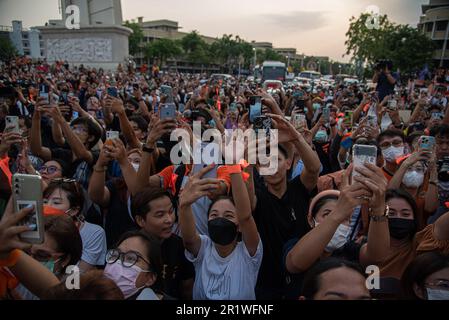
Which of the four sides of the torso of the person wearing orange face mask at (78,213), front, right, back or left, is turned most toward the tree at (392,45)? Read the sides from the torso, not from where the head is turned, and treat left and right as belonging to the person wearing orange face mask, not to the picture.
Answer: back

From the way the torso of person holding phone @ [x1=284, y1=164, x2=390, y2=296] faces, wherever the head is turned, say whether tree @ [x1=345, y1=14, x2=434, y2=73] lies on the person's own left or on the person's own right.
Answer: on the person's own left

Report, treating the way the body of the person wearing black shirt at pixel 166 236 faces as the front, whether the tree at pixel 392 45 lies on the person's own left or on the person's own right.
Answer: on the person's own left

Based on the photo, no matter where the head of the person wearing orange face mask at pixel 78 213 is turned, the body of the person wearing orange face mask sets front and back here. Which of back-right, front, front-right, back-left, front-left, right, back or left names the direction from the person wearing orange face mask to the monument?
back-right

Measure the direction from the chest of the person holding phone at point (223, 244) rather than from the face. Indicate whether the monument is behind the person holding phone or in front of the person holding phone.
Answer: behind

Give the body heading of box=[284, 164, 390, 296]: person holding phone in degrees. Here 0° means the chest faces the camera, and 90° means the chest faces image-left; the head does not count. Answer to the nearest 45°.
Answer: approximately 315°
